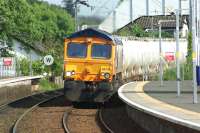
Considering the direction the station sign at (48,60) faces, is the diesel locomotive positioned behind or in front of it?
in front

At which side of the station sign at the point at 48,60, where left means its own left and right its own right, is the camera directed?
front

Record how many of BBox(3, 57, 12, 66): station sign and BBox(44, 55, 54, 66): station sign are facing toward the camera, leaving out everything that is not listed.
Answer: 2

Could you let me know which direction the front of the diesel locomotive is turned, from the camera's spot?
facing the viewer

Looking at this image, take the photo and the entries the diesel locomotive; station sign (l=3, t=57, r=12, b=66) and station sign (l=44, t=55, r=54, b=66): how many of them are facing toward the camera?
3

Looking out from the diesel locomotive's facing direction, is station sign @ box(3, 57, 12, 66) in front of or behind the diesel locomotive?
behind
